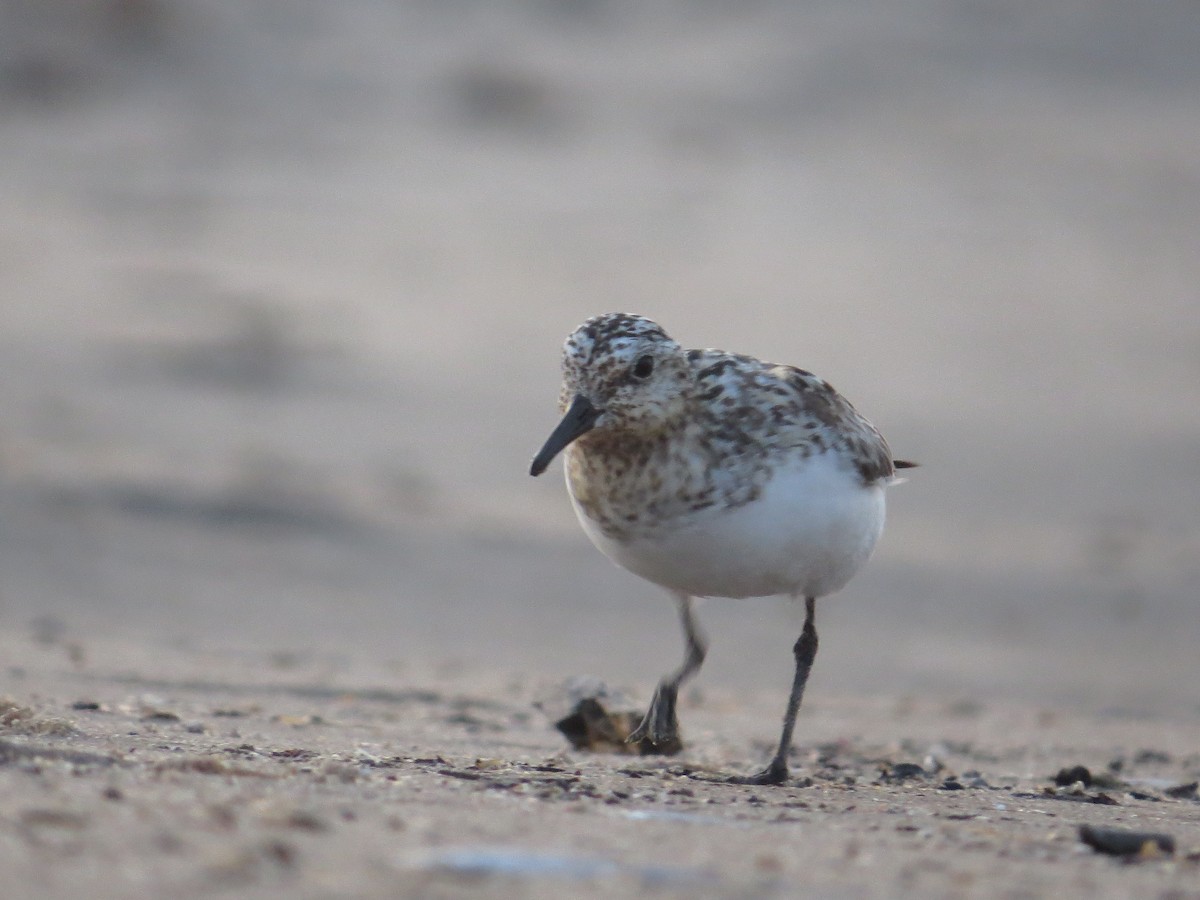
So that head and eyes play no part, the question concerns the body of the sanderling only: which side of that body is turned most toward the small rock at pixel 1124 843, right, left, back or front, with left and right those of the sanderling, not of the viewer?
left

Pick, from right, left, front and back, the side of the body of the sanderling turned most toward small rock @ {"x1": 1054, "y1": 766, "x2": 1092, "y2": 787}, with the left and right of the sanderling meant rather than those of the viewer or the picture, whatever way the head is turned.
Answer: back

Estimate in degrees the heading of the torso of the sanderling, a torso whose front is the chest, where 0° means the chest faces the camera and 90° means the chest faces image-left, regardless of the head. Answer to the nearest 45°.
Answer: approximately 45°

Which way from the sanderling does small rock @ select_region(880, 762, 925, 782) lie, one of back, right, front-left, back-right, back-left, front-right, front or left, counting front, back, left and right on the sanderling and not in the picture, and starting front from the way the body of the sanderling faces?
back

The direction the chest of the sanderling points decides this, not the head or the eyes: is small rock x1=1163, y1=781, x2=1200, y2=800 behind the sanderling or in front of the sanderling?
behind

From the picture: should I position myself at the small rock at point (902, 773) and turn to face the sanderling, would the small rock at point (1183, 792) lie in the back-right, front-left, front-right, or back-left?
back-left
